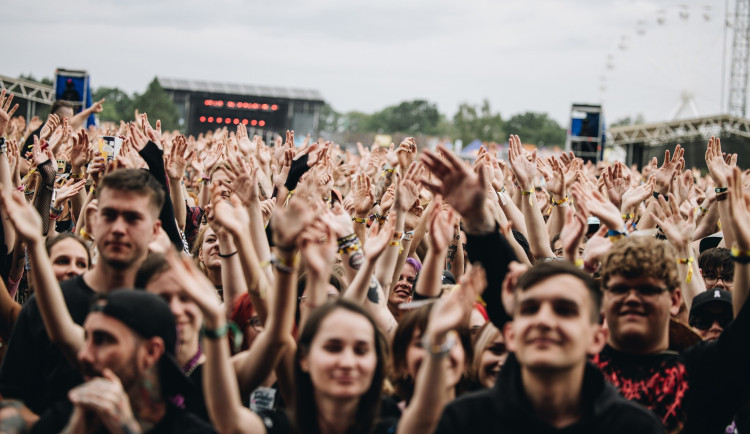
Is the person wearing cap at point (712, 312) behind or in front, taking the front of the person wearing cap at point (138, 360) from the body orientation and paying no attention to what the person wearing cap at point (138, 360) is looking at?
behind

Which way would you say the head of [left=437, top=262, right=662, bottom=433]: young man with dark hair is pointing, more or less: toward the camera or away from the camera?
toward the camera

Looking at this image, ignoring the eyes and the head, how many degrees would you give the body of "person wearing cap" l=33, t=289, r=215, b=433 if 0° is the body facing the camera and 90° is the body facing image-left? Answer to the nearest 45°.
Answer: approximately 45°

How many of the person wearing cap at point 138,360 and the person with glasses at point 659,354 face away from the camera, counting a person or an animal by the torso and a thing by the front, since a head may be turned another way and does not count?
0

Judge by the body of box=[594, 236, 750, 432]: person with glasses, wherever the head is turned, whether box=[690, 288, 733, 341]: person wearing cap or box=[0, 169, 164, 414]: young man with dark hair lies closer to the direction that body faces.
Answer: the young man with dark hair

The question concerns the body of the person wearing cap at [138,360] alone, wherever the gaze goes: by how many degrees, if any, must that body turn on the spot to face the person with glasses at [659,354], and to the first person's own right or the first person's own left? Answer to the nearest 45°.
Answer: approximately 135° to the first person's own left

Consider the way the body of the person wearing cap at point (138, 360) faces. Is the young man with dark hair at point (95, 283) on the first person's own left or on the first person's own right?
on the first person's own right

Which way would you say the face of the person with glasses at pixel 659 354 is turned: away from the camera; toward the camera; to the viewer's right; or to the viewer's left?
toward the camera

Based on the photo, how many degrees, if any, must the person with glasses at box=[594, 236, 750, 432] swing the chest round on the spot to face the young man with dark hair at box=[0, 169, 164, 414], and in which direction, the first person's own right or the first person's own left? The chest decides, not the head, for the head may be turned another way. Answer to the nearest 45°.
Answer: approximately 45° to the first person's own right

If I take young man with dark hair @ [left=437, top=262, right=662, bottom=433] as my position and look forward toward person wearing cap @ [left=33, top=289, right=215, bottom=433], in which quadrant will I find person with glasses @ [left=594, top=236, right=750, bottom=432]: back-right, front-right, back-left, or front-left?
back-right

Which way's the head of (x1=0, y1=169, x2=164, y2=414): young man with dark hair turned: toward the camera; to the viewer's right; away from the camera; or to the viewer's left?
toward the camera

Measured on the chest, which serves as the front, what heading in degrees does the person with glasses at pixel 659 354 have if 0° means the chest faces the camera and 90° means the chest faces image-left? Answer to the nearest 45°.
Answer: approximately 45°

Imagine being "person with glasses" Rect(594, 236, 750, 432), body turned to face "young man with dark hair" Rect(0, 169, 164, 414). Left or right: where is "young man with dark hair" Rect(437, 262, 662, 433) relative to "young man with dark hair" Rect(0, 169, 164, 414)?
left

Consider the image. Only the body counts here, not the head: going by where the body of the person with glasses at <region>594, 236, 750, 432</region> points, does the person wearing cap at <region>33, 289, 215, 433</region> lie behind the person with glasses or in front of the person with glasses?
in front

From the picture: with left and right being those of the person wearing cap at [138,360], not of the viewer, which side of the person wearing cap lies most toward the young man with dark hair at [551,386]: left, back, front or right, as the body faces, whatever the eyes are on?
left
